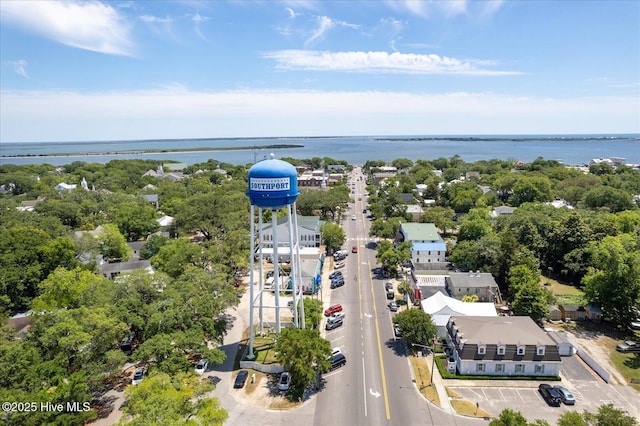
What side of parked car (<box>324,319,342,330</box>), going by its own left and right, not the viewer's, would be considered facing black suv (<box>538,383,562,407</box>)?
left

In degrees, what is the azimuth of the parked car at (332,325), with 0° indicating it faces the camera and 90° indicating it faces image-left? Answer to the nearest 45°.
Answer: approximately 45°

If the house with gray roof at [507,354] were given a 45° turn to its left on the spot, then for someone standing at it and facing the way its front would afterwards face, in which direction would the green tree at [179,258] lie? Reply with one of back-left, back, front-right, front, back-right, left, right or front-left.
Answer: back-right

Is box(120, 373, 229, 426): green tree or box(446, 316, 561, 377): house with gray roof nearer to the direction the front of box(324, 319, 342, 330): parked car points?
the green tree

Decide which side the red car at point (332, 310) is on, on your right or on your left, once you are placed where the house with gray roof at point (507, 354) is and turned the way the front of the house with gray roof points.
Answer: on your right

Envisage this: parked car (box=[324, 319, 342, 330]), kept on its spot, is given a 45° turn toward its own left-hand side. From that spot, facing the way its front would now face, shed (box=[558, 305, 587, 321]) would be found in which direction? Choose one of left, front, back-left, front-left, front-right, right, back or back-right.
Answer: left

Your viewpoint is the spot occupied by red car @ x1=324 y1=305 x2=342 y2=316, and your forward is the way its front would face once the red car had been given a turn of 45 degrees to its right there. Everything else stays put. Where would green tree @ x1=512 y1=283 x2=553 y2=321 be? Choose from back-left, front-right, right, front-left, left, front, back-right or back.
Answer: back

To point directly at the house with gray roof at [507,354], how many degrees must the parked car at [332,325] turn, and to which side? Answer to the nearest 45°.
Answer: approximately 90° to its left
